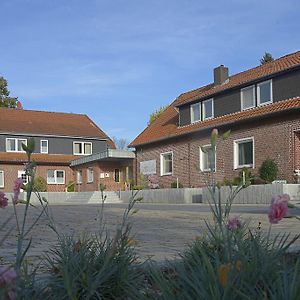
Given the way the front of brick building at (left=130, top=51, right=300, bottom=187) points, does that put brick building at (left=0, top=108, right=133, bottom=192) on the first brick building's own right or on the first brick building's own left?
on the first brick building's own right

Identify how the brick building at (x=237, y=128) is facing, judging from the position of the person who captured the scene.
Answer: facing the viewer and to the left of the viewer

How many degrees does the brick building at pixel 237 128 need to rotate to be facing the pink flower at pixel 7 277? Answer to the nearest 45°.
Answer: approximately 45° to its left

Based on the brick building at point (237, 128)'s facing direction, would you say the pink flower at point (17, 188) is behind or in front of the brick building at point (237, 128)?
in front

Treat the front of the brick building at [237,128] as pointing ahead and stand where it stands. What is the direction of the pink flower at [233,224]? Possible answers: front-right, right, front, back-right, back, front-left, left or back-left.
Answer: front-left

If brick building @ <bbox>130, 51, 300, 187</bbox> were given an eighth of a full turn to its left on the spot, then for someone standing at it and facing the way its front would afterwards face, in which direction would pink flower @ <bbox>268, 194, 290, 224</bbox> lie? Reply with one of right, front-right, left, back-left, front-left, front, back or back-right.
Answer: front
